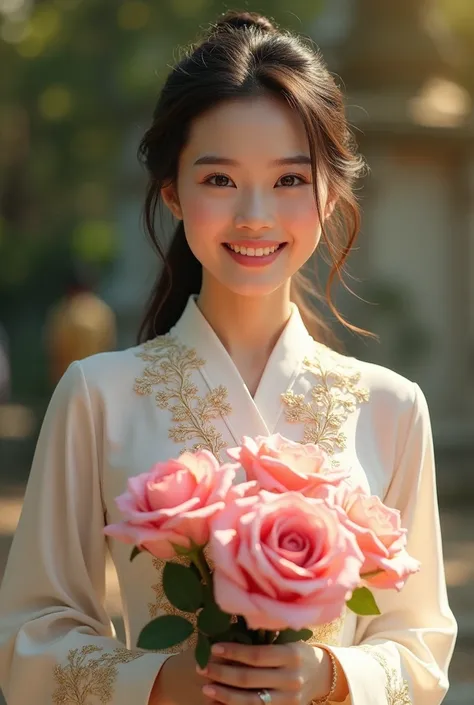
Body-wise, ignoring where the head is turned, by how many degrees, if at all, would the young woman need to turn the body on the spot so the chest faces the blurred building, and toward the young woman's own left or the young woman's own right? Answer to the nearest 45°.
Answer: approximately 180°

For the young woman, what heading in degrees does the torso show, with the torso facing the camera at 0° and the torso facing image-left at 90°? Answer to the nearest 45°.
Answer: approximately 0°
